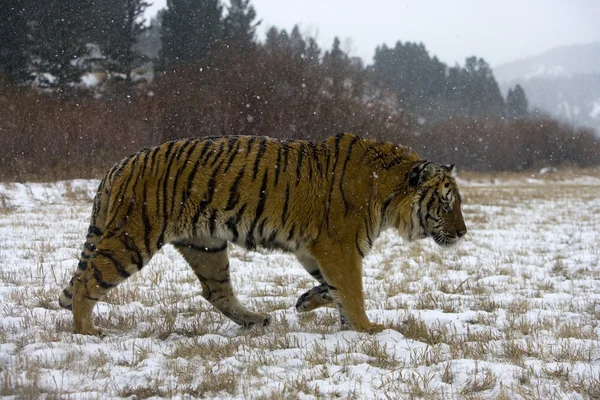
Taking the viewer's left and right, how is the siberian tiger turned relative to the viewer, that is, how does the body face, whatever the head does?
facing to the right of the viewer

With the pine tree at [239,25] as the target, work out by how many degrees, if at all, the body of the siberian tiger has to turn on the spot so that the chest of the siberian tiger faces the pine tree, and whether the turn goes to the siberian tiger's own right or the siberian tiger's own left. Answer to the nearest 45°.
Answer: approximately 90° to the siberian tiger's own left

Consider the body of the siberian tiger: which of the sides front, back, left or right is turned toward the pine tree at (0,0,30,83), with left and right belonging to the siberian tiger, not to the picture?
left

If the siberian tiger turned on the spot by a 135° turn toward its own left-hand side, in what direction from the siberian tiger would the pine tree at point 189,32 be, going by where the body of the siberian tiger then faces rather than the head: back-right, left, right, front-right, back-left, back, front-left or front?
front-right

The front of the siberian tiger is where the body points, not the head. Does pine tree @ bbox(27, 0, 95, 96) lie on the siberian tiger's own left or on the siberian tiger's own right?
on the siberian tiger's own left
